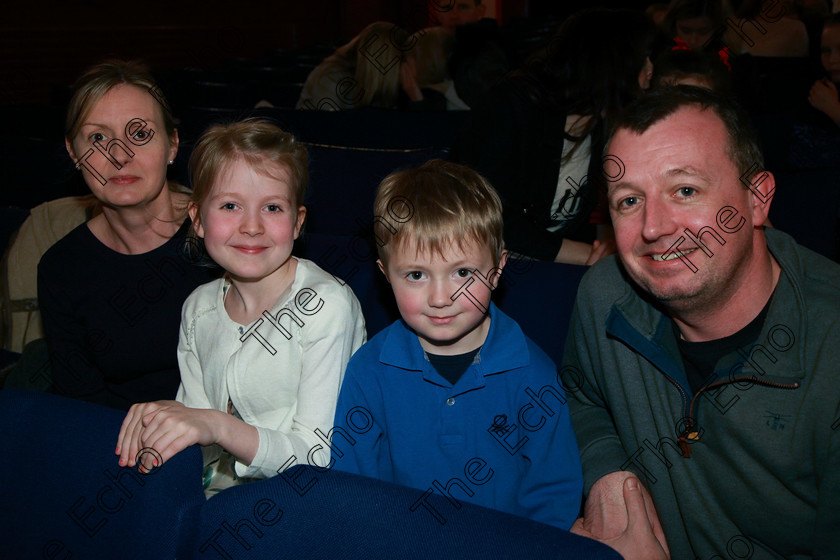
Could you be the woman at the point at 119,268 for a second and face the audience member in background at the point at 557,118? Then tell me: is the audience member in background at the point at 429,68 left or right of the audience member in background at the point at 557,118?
left

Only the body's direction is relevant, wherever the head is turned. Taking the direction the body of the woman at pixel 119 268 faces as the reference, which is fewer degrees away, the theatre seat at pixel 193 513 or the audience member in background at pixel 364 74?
the theatre seat

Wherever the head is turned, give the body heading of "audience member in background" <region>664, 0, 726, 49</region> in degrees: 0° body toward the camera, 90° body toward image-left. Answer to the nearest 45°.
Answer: approximately 0°

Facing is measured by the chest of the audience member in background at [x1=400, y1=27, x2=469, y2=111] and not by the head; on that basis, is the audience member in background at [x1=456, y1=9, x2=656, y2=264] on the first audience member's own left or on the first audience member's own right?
on the first audience member's own left

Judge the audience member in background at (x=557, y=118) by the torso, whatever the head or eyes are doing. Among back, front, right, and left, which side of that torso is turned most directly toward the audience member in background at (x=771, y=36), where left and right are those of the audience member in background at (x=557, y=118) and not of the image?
left

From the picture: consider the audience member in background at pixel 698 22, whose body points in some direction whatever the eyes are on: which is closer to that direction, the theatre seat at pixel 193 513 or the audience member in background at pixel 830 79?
the theatre seat

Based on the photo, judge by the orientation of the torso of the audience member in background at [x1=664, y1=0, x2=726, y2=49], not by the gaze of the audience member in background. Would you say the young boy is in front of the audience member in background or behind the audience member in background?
in front

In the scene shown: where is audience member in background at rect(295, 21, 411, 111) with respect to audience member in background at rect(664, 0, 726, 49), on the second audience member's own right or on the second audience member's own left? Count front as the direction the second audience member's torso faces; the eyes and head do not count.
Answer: on the second audience member's own right

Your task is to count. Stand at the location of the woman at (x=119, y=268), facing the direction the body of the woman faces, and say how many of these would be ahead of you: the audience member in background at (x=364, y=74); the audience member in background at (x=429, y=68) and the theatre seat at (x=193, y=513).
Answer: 1

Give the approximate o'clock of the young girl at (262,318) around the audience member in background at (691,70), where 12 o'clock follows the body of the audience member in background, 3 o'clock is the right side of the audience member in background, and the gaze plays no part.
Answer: The young girl is roughly at 1 o'clock from the audience member in background.
